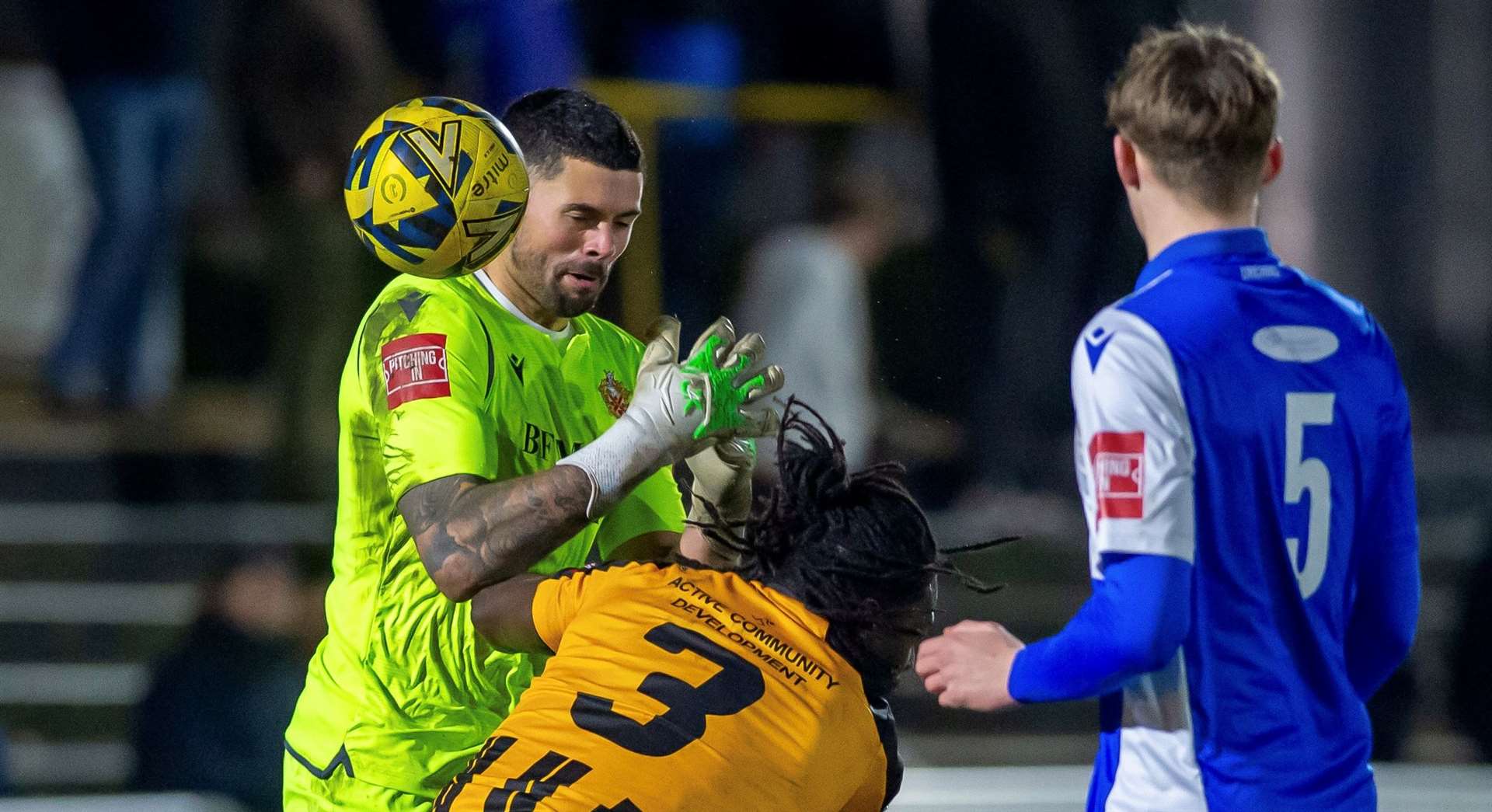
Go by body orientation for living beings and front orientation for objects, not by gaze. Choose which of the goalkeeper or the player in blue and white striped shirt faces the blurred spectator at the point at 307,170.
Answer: the player in blue and white striped shirt

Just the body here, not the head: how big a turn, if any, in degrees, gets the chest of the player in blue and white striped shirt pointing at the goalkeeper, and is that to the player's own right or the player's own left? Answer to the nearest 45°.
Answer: approximately 45° to the player's own left

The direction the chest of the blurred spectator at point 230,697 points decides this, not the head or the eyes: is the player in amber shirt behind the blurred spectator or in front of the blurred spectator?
in front

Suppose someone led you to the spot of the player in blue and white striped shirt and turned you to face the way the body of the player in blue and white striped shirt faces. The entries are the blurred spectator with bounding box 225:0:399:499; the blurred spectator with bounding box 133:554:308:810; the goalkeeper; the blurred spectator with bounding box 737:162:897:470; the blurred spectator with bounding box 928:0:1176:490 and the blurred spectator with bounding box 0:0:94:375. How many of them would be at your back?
0

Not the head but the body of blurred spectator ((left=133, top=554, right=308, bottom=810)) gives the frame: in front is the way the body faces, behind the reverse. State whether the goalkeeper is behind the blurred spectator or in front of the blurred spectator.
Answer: in front

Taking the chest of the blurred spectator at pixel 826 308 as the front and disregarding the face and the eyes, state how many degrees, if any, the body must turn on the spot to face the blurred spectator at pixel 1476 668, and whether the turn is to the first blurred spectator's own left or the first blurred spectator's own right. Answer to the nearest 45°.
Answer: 0° — they already face them

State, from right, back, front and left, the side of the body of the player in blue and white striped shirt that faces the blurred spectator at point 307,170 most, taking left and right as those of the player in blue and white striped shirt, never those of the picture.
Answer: front

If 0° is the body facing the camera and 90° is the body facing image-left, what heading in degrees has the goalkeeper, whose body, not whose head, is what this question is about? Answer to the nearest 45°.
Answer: approximately 315°

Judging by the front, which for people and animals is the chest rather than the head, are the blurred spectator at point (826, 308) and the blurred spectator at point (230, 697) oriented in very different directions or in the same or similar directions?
same or similar directions

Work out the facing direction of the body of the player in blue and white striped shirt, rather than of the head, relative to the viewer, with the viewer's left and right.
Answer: facing away from the viewer and to the left of the viewer

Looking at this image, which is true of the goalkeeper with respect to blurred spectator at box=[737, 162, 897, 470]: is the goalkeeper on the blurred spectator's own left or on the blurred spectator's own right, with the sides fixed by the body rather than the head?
on the blurred spectator's own right
